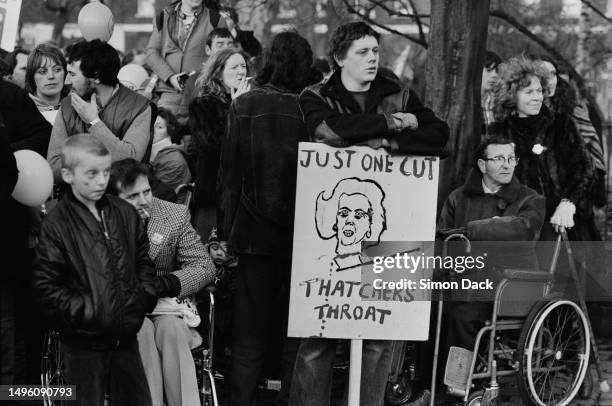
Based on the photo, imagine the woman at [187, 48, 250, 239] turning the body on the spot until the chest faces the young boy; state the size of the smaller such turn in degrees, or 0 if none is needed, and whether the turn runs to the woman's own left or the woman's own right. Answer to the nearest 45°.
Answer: approximately 90° to the woman's own right

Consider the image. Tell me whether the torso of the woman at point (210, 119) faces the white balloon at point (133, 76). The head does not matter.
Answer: no

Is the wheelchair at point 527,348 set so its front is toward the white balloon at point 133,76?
no

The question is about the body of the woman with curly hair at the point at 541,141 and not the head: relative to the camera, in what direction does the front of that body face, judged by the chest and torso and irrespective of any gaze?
toward the camera

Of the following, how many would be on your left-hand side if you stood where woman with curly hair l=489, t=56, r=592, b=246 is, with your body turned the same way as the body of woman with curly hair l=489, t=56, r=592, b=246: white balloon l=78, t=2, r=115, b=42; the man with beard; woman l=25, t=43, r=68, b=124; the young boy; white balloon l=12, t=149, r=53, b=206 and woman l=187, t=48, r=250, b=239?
0

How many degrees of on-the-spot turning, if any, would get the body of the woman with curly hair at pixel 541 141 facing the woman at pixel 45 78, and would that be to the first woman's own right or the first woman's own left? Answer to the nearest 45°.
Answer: approximately 90° to the first woman's own right

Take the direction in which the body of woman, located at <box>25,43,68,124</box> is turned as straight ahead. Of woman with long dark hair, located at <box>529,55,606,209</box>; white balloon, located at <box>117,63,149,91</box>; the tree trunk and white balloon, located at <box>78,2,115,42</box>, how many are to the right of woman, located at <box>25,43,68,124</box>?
0

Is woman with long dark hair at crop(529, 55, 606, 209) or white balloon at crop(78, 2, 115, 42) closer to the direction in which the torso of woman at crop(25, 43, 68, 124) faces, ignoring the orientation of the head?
the woman with long dark hair

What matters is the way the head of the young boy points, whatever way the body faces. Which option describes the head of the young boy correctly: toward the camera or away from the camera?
toward the camera

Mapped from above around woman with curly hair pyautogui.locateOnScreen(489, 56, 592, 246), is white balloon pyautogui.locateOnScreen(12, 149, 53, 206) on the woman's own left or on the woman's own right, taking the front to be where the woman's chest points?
on the woman's own right
